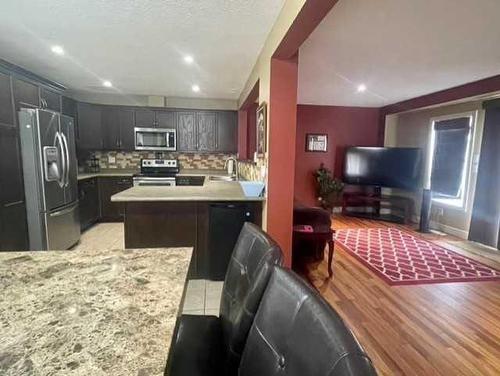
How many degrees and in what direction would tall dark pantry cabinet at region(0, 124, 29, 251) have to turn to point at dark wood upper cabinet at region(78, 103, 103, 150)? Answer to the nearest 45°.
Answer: approximately 90° to its left

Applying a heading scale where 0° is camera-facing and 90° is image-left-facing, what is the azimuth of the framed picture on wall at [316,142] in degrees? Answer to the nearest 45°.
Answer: approximately 0°

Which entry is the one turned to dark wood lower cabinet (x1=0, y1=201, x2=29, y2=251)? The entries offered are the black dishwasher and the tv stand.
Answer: the tv stand

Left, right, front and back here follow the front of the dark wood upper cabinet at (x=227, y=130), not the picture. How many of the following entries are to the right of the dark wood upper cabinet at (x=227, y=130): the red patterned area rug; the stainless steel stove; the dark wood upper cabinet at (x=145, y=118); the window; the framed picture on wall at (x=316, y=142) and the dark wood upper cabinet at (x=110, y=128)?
3

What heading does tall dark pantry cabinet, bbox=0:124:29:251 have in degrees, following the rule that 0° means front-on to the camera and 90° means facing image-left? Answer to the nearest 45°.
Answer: approximately 315°

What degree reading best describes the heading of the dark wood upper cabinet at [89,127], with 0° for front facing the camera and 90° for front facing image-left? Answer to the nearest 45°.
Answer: approximately 315°

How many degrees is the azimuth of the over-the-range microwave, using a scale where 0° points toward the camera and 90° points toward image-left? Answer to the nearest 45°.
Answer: approximately 0°

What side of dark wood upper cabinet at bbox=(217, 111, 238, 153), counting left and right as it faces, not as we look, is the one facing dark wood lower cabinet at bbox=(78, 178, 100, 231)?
right

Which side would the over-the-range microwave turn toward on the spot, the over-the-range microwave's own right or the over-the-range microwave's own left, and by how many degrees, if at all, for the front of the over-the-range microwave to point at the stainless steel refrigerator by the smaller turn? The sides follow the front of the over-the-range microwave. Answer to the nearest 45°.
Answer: approximately 45° to the over-the-range microwave's own right
